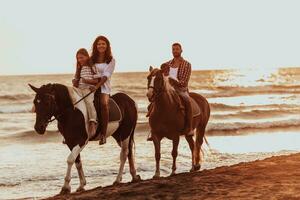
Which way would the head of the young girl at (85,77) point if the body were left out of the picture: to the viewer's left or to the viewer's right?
to the viewer's left

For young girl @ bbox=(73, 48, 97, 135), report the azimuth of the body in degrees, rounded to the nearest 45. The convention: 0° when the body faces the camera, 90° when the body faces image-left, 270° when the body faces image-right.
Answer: approximately 45°

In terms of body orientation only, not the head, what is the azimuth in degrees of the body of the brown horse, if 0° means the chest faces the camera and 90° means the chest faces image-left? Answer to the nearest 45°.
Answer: approximately 45°

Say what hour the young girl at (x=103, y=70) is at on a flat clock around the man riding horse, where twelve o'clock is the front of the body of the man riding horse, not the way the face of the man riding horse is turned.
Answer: The young girl is roughly at 12 o'clock from the man riding horse.

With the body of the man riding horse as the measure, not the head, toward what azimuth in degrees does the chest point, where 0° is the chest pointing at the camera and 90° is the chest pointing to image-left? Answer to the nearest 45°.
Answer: approximately 45°

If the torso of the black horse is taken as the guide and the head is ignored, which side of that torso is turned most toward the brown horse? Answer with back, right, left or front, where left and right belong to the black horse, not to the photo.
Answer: back

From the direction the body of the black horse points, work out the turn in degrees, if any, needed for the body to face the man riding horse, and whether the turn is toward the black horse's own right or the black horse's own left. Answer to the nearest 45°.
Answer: approximately 180°

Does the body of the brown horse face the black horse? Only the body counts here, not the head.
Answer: yes

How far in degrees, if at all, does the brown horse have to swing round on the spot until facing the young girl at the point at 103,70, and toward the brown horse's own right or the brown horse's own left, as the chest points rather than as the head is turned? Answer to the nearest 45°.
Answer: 0° — it already faces them

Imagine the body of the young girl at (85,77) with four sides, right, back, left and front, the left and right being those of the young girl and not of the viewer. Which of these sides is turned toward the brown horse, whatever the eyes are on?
back

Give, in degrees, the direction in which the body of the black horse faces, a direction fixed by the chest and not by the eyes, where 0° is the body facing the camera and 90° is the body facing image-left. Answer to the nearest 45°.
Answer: approximately 45°
